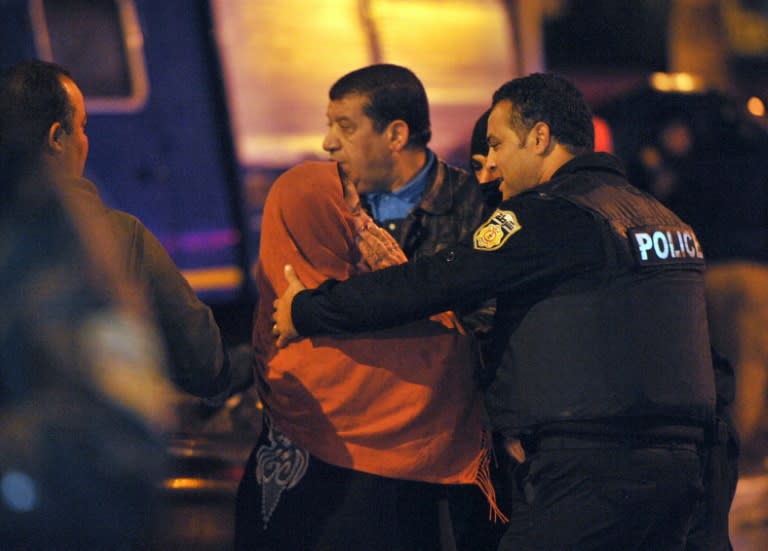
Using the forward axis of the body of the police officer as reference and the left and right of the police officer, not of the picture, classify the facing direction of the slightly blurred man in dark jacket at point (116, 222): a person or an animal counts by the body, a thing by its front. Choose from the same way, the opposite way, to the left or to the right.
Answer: to the right

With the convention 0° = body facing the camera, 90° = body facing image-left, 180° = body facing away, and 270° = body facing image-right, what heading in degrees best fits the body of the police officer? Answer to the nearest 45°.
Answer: approximately 135°

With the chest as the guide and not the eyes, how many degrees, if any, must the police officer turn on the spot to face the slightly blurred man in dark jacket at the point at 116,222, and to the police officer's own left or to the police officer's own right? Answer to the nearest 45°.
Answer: approximately 45° to the police officer's own left

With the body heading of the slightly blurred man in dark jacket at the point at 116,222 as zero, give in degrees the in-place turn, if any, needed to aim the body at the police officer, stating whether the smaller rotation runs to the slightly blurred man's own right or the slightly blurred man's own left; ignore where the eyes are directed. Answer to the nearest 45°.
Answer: approximately 45° to the slightly blurred man's own right

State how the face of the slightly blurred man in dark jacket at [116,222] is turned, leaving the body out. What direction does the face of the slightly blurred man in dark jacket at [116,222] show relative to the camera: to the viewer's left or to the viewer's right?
to the viewer's right

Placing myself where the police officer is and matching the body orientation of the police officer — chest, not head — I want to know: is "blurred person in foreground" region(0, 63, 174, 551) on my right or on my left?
on my left

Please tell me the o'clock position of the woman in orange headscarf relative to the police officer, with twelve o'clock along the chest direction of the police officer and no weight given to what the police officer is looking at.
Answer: The woman in orange headscarf is roughly at 11 o'clock from the police officer.

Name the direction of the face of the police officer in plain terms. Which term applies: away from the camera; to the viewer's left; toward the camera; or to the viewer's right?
to the viewer's left

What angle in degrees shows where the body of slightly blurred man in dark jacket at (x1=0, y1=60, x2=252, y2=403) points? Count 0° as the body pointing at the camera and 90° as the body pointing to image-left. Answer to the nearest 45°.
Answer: approximately 225°
